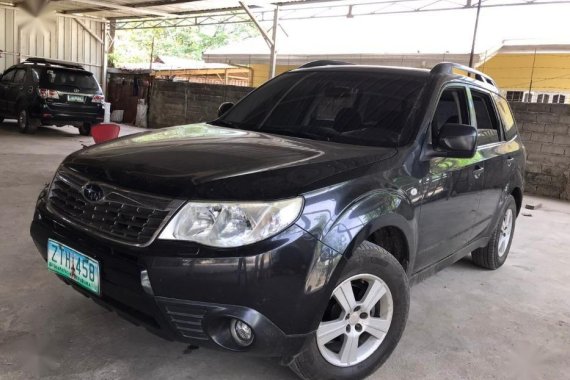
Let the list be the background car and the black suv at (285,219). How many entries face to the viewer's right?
0

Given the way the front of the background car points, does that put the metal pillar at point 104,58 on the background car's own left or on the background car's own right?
on the background car's own right

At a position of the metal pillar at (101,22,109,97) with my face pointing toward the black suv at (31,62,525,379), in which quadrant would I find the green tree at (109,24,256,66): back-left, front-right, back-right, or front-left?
back-left

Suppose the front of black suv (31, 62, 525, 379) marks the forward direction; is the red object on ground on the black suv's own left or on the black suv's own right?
on the black suv's own right

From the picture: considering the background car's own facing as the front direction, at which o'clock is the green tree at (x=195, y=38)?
The green tree is roughly at 2 o'clock from the background car.

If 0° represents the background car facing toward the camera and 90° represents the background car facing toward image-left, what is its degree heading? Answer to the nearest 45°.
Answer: approximately 135°

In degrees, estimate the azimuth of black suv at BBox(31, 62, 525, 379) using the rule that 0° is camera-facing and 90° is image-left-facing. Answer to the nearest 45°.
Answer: approximately 45°

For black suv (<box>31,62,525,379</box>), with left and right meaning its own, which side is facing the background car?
right

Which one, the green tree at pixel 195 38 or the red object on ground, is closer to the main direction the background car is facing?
the green tree

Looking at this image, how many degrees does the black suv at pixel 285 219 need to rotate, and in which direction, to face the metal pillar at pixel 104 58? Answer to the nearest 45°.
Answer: approximately 135° to its right

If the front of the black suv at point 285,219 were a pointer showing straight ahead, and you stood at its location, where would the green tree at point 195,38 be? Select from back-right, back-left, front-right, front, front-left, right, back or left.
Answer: back-right
